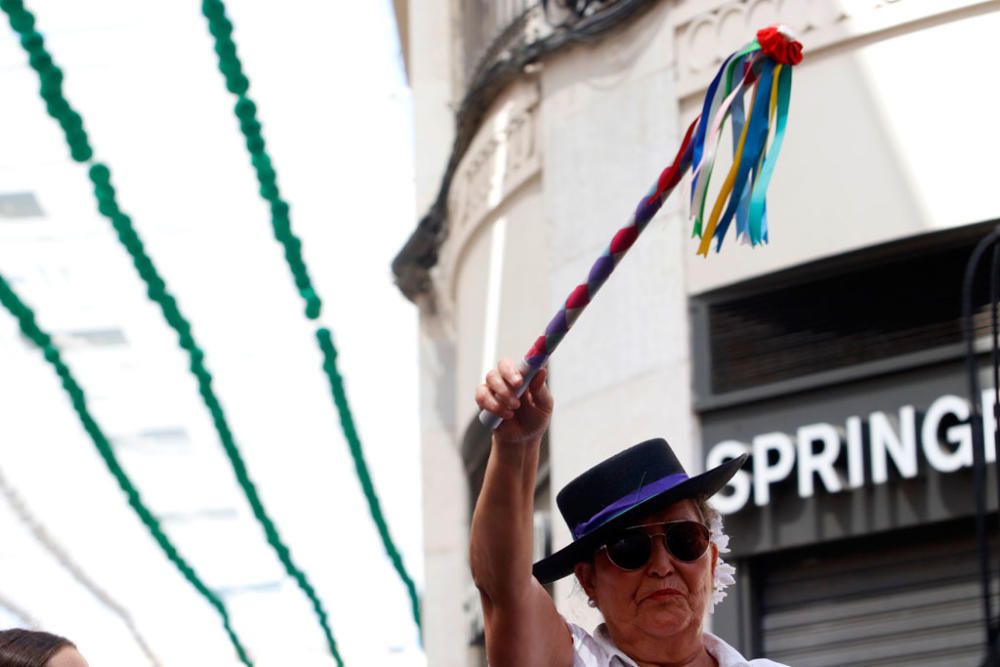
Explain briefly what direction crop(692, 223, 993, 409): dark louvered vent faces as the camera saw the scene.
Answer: facing the viewer and to the left of the viewer

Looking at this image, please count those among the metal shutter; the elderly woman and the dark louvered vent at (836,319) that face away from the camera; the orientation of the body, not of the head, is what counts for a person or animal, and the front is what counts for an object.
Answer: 0

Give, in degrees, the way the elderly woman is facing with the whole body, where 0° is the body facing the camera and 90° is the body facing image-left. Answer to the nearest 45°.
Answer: approximately 0°

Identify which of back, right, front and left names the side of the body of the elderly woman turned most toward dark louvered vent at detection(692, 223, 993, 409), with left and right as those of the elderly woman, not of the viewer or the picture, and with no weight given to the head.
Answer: back

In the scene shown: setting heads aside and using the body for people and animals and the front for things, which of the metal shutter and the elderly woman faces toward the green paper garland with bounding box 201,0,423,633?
the metal shutter

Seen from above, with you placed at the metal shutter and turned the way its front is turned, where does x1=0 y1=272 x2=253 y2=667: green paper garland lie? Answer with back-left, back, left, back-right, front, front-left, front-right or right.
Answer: front-right

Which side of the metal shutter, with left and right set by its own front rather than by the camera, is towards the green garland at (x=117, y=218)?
right

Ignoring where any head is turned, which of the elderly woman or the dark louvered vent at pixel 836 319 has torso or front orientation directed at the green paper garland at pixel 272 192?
the dark louvered vent

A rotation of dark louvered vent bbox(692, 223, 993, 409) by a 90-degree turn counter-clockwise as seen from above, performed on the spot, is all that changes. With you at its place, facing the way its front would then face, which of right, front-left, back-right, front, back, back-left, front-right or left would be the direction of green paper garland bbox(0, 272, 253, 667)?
back-right

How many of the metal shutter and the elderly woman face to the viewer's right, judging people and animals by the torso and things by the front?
0
